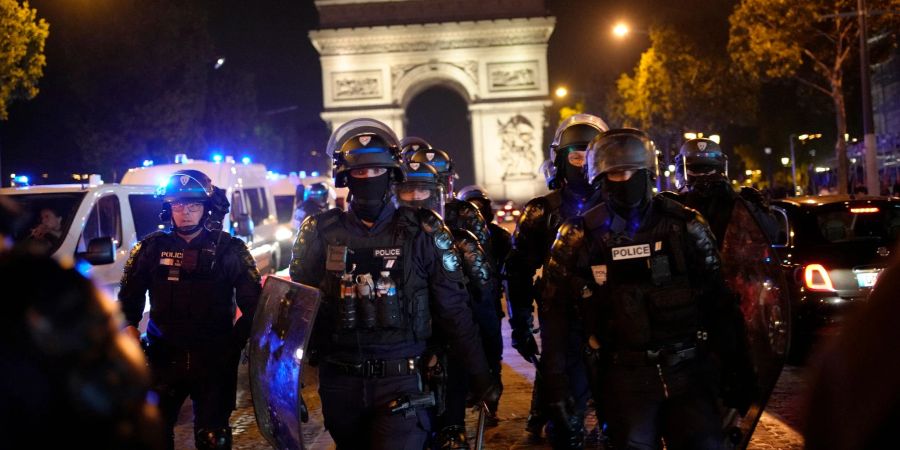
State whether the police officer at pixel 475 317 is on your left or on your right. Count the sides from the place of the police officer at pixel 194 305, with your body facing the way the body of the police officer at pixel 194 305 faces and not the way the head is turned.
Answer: on your left

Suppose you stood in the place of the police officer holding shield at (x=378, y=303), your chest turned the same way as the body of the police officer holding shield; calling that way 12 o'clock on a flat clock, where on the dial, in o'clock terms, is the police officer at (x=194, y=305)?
The police officer is roughly at 4 o'clock from the police officer holding shield.

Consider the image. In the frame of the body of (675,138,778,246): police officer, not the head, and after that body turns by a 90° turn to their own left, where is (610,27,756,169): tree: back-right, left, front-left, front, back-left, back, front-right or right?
left

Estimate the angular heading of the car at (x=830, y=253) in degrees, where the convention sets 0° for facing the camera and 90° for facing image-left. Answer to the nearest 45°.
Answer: approximately 135°

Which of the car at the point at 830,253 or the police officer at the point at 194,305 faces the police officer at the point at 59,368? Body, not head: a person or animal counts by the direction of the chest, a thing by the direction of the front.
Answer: the police officer at the point at 194,305

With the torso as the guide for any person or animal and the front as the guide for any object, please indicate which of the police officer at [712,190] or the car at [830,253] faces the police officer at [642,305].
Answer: the police officer at [712,190]
